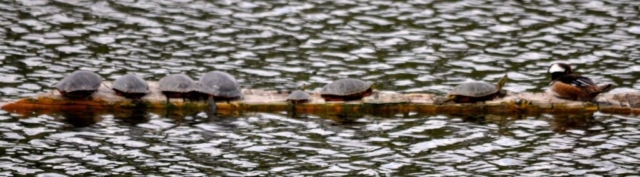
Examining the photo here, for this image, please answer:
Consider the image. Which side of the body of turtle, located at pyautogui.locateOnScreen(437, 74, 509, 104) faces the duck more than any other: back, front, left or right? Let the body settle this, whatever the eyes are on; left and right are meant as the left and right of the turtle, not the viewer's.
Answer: front

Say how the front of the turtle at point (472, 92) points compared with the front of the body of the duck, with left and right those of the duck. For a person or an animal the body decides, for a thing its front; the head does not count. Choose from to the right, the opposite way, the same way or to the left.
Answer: the opposite way

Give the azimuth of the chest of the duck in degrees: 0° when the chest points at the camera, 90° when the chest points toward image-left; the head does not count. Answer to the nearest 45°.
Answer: approximately 90°

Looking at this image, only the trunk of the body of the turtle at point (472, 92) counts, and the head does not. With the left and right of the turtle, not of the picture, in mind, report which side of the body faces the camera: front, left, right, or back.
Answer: right

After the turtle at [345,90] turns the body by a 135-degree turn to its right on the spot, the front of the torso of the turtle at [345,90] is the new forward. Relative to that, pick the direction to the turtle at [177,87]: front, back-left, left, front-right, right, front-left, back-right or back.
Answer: front-right

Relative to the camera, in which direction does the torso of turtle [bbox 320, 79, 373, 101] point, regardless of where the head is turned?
to the viewer's right

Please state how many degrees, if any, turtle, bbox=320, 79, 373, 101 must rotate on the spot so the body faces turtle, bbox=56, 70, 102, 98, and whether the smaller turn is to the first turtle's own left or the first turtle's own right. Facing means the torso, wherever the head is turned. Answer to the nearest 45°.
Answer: approximately 180°

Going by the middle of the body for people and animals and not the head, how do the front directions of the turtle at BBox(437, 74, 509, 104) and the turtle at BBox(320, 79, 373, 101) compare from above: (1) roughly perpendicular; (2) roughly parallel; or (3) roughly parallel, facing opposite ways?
roughly parallel

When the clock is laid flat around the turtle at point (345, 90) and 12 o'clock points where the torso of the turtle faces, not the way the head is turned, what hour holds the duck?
The duck is roughly at 12 o'clock from the turtle.

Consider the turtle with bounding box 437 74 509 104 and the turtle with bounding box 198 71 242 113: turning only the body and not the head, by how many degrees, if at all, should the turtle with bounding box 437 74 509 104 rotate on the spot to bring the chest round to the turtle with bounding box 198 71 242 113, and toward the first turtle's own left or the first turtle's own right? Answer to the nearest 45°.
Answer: approximately 180°

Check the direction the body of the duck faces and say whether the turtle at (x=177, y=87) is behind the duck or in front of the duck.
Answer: in front
